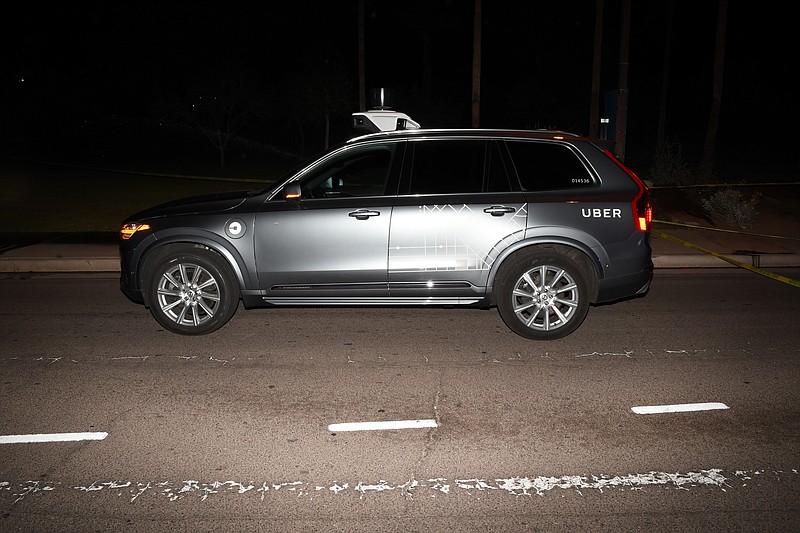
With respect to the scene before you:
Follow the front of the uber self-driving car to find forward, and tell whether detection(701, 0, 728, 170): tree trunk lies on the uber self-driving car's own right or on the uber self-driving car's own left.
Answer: on the uber self-driving car's own right

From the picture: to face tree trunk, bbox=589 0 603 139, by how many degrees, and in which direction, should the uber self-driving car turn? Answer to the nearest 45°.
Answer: approximately 90° to its right

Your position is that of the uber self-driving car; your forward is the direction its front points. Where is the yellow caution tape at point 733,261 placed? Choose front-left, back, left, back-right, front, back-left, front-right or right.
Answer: back-right

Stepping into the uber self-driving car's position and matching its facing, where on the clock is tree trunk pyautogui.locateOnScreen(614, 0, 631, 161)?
The tree trunk is roughly at 4 o'clock from the uber self-driving car.

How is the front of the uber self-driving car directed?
to the viewer's left

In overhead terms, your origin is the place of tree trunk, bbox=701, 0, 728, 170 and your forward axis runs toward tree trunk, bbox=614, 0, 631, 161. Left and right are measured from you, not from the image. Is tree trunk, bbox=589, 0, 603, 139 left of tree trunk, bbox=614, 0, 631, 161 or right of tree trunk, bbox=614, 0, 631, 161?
right
